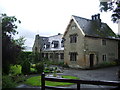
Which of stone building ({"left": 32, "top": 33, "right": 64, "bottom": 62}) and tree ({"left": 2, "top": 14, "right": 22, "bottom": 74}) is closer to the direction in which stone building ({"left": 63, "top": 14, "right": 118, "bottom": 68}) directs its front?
the tree

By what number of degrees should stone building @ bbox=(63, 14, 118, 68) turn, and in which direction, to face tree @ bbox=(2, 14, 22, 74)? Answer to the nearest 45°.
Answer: approximately 45° to its right

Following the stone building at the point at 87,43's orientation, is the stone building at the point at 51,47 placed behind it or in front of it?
behind

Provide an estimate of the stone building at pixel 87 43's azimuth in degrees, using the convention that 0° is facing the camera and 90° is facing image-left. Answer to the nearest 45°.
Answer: approximately 315°

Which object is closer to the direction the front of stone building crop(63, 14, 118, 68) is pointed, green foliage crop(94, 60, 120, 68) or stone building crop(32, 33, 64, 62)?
the green foliage
